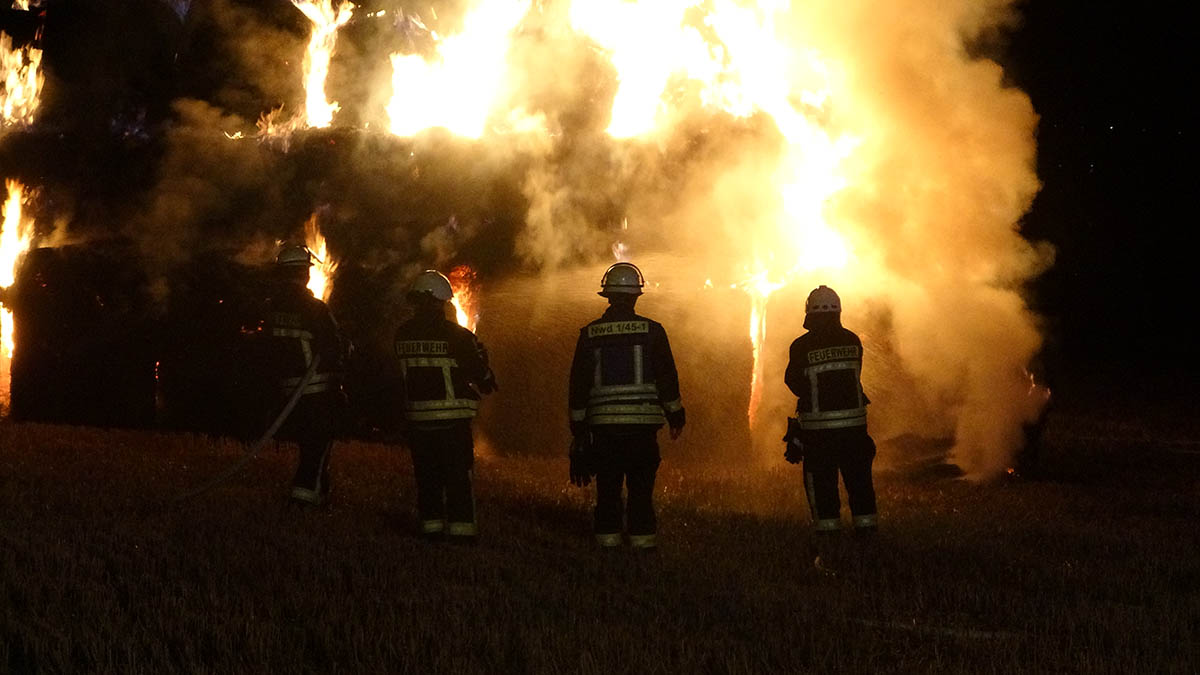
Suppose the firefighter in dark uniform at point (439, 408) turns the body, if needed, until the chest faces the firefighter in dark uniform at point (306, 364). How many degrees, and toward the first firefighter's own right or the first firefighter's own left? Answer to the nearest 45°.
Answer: approximately 90° to the first firefighter's own left

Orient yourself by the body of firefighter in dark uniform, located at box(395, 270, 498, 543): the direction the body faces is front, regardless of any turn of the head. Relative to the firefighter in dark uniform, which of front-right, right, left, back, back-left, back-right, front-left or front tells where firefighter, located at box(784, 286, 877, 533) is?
front-right

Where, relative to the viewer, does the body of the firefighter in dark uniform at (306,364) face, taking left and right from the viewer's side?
facing away from the viewer and to the right of the viewer

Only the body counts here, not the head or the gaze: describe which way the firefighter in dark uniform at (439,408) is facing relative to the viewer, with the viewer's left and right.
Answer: facing away from the viewer and to the right of the viewer

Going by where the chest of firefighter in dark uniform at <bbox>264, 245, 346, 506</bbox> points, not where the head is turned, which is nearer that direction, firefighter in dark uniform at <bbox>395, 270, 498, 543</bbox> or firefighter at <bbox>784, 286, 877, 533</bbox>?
the firefighter

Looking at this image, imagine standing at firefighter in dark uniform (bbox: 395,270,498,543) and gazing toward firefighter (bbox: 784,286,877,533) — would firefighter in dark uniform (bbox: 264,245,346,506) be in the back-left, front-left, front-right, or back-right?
back-left

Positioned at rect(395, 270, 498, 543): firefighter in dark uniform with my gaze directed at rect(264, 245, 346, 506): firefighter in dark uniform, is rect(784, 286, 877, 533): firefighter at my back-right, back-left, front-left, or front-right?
back-right

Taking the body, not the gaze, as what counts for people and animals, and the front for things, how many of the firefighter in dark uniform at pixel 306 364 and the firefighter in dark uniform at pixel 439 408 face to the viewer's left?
0

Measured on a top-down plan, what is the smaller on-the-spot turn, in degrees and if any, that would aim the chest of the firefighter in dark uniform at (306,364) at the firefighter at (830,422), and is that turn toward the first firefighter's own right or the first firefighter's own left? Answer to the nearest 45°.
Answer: approximately 45° to the first firefighter's own right

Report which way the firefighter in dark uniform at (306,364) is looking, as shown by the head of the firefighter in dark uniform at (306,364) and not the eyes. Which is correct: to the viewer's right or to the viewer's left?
to the viewer's right

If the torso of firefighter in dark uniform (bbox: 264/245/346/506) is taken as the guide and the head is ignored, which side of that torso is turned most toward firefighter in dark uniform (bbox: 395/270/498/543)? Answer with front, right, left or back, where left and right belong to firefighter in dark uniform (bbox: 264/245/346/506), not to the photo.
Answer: right
